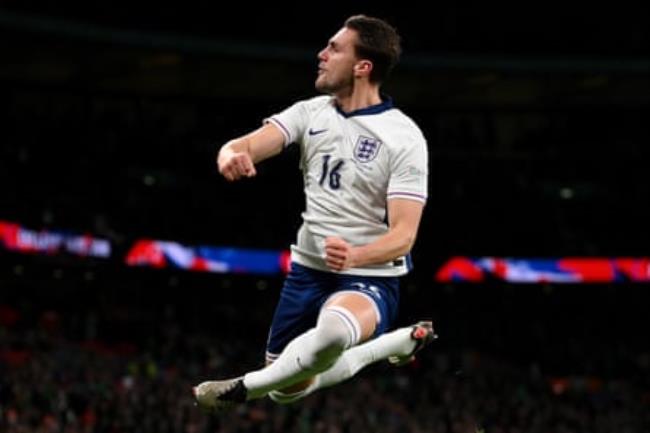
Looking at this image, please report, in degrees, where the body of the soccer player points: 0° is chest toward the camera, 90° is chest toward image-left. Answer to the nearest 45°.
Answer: approximately 45°

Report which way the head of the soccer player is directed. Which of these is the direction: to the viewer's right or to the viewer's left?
to the viewer's left
